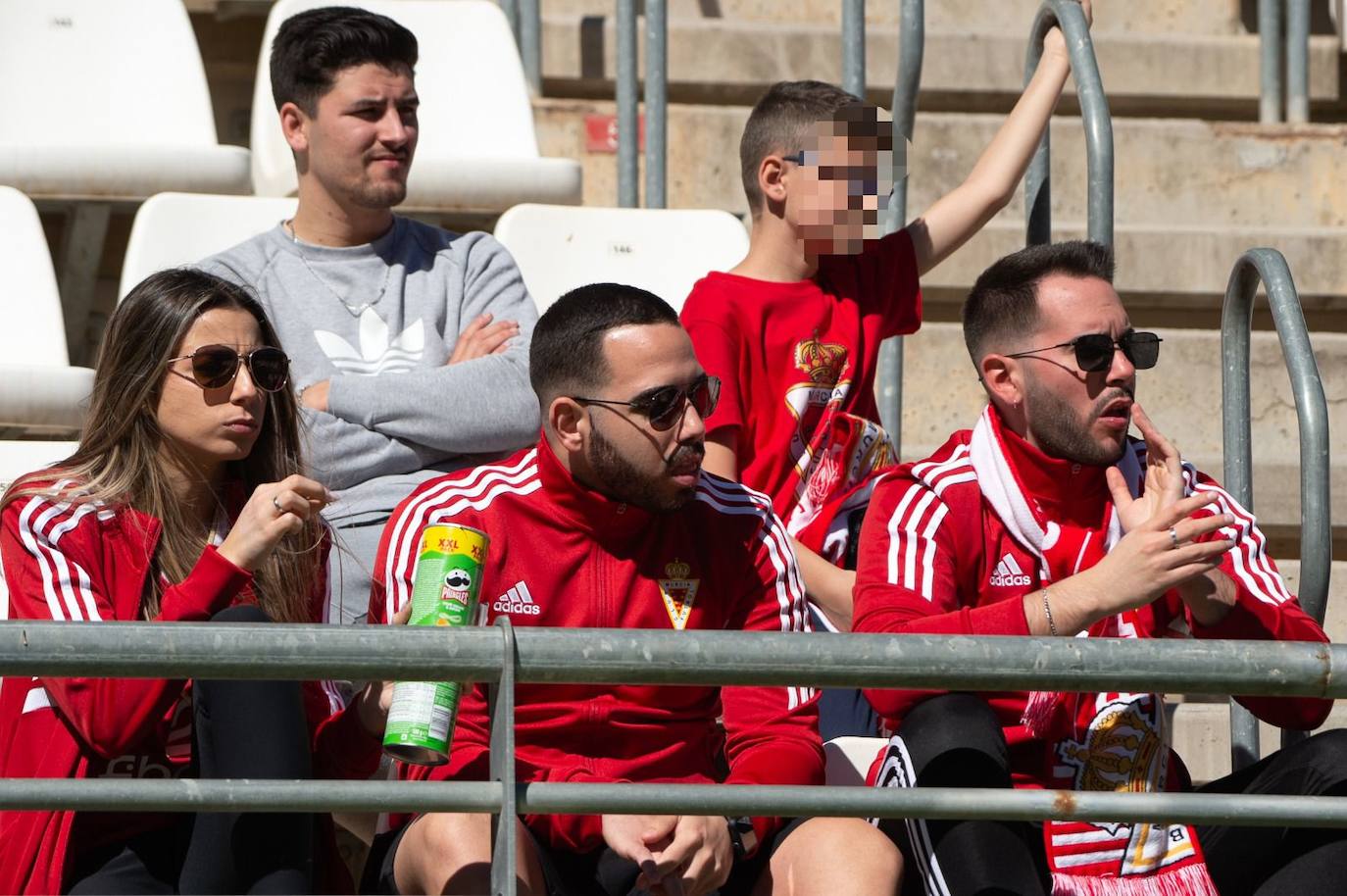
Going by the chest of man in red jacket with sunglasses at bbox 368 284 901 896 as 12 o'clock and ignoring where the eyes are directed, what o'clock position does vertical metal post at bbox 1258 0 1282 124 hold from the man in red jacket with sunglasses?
The vertical metal post is roughly at 7 o'clock from the man in red jacket with sunglasses.

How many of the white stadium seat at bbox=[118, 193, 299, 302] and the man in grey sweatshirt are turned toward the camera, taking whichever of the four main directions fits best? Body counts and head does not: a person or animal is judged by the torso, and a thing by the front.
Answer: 2

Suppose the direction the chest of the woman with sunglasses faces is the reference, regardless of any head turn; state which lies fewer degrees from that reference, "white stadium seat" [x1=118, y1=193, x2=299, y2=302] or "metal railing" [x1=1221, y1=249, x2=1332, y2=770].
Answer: the metal railing

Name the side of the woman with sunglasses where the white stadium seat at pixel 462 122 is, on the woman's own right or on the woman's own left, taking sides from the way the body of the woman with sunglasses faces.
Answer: on the woman's own left

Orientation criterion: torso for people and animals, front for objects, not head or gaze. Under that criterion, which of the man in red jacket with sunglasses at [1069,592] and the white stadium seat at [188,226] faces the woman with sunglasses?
the white stadium seat

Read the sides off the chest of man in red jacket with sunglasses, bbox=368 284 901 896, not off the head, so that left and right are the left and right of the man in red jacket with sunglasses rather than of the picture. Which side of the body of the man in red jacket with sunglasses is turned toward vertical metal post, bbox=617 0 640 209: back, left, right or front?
back

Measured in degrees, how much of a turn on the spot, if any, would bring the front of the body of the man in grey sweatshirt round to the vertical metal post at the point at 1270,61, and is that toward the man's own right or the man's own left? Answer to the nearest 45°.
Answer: approximately 135° to the man's own left

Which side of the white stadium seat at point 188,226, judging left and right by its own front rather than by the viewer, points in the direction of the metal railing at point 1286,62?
left
